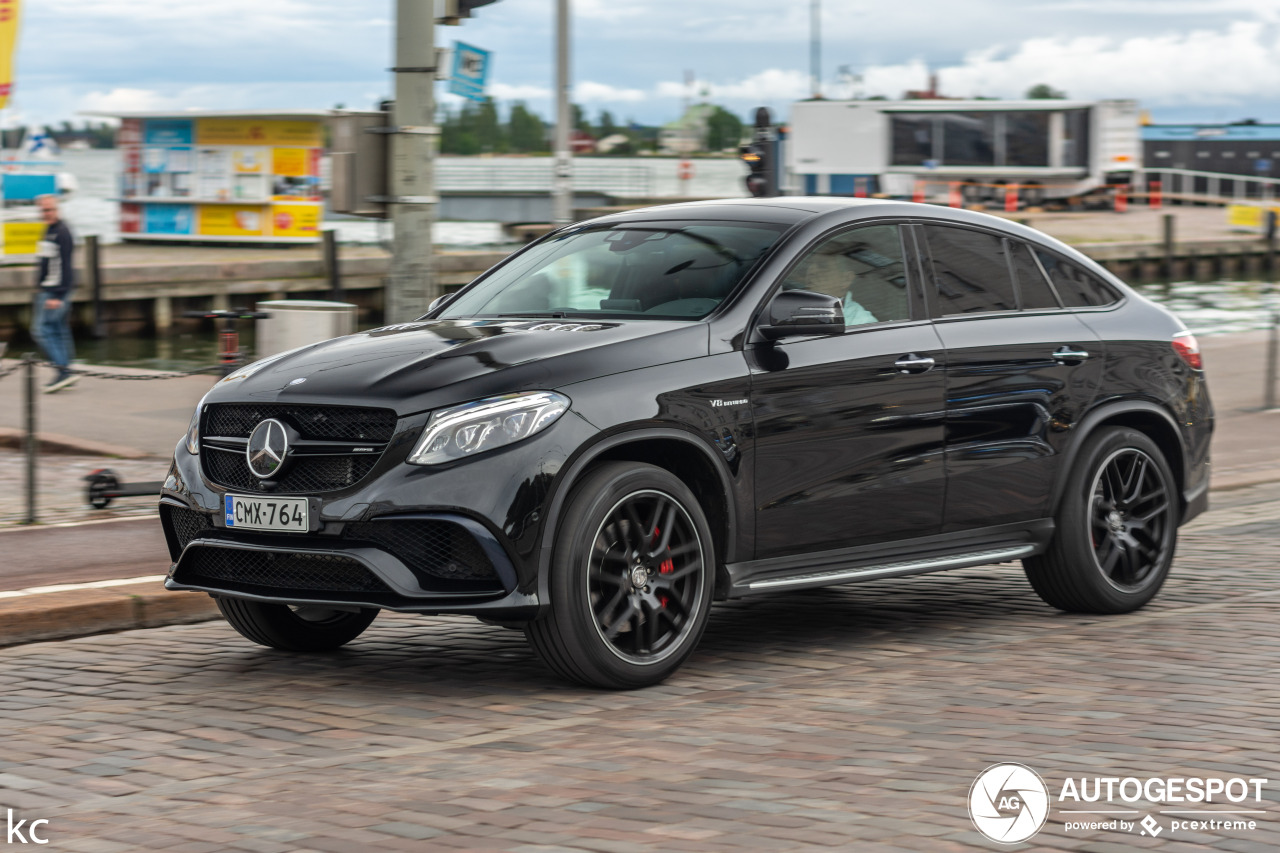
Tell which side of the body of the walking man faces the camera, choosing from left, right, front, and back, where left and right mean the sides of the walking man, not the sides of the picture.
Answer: left

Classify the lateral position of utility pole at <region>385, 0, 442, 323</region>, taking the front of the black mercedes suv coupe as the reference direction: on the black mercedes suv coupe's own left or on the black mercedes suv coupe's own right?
on the black mercedes suv coupe's own right

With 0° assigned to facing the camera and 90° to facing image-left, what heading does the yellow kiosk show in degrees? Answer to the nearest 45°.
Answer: approximately 0°

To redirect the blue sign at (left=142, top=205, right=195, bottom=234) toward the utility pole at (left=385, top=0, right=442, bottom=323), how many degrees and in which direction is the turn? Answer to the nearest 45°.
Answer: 0° — it already faces it
